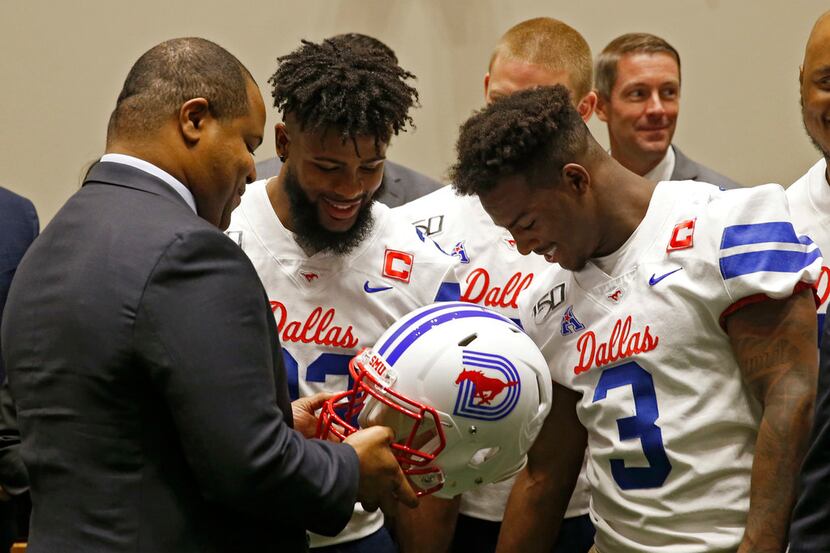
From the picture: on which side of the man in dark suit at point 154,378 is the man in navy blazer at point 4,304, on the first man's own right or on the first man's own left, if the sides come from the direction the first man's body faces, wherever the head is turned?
on the first man's own left

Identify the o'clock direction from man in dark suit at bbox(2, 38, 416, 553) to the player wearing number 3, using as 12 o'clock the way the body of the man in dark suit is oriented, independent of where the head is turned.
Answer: The player wearing number 3 is roughly at 1 o'clock from the man in dark suit.

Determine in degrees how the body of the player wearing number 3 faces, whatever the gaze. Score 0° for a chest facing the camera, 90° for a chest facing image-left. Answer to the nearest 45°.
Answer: approximately 45°

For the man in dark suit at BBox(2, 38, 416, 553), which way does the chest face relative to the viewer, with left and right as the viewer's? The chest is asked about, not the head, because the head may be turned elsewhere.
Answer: facing away from the viewer and to the right of the viewer

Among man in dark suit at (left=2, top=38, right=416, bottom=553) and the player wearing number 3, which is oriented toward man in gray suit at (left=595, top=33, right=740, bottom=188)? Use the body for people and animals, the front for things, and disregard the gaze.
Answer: the man in dark suit

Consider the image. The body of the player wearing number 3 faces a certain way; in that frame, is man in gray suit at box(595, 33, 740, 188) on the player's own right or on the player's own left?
on the player's own right

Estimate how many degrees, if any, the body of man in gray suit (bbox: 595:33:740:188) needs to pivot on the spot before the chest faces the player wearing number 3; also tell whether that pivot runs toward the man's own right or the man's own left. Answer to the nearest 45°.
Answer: approximately 45° to the man's own right

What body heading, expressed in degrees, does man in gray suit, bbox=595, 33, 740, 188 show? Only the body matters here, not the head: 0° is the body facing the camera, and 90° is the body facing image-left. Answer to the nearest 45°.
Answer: approximately 315°

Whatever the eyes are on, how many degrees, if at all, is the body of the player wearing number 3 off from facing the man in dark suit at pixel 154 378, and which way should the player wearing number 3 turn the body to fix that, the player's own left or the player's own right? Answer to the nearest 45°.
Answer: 0° — they already face them

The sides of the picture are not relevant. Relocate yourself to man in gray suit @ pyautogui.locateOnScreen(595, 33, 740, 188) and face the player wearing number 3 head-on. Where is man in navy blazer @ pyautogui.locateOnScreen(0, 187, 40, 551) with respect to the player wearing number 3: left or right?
right
